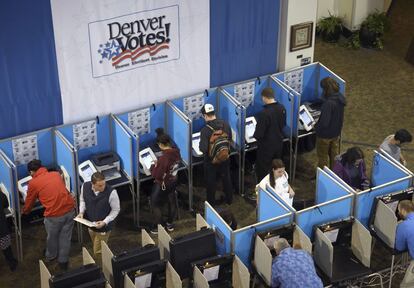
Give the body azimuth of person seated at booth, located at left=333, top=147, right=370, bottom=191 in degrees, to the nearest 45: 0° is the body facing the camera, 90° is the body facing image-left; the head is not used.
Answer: approximately 315°

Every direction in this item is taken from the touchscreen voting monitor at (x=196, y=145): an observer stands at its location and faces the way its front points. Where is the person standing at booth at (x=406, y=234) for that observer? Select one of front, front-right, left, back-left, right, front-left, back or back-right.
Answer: front

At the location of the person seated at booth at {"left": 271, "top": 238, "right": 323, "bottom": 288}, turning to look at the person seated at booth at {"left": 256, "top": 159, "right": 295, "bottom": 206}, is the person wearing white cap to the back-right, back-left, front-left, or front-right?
front-left

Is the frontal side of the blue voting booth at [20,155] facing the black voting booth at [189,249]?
yes

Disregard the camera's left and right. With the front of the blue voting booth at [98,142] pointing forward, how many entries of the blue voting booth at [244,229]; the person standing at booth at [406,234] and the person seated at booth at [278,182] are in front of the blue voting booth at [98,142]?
3

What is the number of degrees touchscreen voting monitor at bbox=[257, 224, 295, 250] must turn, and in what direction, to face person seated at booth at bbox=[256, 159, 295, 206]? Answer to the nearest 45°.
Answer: approximately 135° to its left

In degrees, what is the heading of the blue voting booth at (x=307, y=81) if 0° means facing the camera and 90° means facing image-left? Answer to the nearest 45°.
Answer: approximately 315°

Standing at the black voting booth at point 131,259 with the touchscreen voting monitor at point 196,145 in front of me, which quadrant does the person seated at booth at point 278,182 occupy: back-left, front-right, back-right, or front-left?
front-right

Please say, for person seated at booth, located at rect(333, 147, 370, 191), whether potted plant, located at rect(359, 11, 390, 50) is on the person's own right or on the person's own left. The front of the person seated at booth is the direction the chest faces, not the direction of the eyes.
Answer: on the person's own left

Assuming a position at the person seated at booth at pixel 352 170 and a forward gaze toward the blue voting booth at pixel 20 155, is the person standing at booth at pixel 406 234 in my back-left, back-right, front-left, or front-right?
back-left

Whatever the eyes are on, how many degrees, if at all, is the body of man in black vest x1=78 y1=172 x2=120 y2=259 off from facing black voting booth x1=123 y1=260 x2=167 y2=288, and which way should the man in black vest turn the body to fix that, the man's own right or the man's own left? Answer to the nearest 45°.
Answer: approximately 45° to the man's own left

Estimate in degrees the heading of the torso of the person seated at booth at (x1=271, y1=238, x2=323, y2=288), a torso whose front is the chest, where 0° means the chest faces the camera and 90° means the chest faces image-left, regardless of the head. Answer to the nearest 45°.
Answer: approximately 135°

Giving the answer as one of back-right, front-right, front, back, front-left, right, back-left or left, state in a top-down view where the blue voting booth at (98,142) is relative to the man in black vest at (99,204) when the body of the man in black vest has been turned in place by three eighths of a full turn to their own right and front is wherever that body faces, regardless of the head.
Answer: front

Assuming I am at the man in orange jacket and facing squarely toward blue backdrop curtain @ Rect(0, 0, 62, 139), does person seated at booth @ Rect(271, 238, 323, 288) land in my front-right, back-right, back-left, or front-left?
back-right

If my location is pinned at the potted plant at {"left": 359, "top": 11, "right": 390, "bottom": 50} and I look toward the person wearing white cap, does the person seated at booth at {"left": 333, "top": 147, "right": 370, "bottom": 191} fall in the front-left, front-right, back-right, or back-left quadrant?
front-left

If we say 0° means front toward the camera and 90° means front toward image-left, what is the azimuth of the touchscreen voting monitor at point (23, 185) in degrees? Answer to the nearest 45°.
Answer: approximately 315°

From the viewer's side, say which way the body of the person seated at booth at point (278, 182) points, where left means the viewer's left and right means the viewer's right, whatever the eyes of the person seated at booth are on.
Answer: facing the viewer and to the right of the viewer
